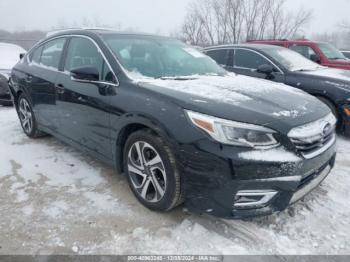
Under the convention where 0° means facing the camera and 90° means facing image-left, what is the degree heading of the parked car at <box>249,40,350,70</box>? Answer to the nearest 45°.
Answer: approximately 315°

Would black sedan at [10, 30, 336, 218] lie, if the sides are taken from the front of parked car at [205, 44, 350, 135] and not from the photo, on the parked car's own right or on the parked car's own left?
on the parked car's own right

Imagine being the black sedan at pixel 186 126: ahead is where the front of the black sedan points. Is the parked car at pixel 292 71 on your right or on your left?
on your left

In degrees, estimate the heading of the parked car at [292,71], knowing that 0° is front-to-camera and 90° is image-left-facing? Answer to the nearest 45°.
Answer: approximately 315°

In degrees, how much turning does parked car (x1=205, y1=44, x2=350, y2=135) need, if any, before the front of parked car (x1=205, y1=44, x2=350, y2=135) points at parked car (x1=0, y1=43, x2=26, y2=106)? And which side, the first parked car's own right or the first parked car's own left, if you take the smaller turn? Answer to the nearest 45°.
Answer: approximately 135° to the first parked car's own right

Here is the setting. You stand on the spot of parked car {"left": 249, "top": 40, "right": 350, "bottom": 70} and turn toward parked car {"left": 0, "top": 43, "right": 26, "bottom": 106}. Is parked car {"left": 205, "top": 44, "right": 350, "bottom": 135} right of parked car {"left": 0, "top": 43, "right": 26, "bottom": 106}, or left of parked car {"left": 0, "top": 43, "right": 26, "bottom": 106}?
left

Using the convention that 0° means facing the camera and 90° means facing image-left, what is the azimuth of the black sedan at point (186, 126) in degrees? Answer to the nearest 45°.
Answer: approximately 315°

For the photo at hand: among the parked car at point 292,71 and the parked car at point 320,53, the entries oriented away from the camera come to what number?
0

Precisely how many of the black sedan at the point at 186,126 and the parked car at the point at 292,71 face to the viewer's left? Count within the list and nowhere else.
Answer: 0

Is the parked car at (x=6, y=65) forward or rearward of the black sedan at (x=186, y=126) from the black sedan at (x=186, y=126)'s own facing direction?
rearward
